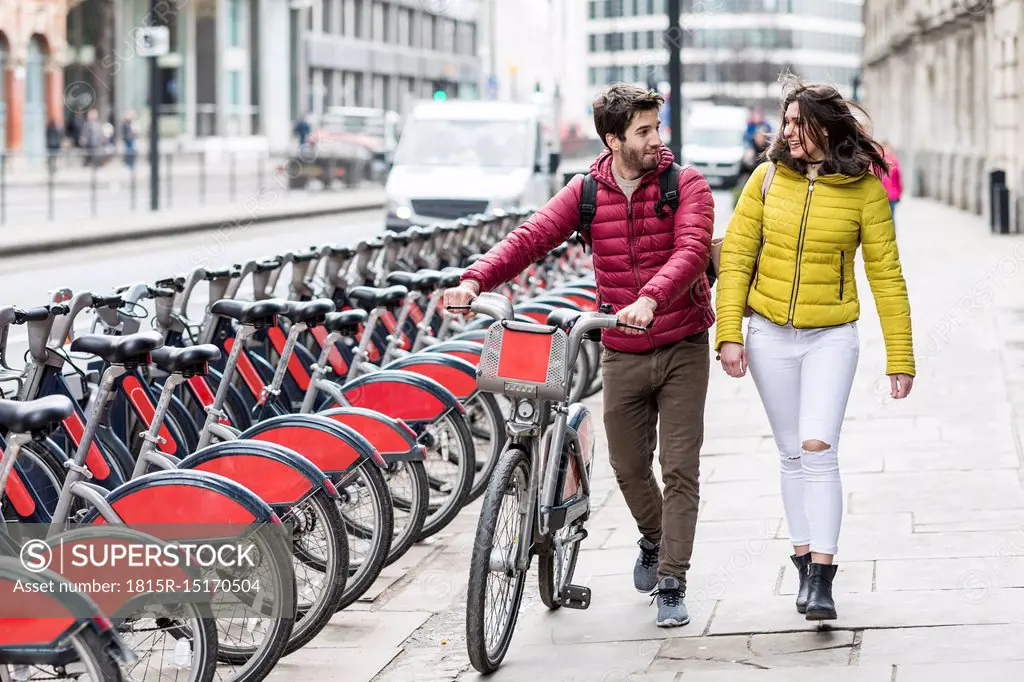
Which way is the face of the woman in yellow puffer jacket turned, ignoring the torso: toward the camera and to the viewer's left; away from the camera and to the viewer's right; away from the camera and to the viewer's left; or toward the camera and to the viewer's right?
toward the camera and to the viewer's left

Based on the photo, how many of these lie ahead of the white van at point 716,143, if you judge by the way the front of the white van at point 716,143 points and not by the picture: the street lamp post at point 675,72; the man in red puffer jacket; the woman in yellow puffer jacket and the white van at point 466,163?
4

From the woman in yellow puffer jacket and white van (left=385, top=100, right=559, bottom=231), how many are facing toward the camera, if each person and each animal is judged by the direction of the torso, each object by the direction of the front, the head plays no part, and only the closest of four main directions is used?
2

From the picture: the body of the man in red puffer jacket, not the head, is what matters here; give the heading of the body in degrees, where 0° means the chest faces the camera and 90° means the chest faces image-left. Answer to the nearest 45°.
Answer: approximately 0°

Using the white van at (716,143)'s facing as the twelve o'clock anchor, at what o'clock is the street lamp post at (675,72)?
The street lamp post is roughly at 12 o'clock from the white van.

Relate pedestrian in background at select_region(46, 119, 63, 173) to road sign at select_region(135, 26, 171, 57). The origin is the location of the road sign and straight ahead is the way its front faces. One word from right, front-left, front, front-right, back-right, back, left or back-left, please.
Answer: back

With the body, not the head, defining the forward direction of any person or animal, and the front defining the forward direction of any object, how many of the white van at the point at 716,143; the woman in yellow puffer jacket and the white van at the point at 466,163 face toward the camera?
3

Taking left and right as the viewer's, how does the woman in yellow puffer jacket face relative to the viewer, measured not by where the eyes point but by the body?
facing the viewer

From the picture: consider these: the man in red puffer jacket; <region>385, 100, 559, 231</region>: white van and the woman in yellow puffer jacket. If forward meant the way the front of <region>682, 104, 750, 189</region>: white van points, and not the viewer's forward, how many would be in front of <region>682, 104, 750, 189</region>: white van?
3

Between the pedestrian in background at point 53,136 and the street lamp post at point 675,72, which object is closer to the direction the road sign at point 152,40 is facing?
the street lamp post

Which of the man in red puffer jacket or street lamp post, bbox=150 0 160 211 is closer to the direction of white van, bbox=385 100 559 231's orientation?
the man in red puffer jacket

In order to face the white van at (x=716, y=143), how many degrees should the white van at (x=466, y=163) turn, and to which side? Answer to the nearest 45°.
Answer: approximately 180°

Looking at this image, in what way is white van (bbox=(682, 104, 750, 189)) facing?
toward the camera
